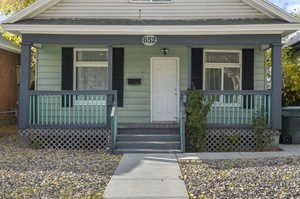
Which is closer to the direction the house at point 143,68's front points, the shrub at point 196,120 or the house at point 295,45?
the shrub

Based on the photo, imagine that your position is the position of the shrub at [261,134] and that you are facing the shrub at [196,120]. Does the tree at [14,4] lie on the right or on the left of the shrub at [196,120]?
right

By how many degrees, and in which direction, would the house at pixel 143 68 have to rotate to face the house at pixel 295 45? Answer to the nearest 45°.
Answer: approximately 135° to its left

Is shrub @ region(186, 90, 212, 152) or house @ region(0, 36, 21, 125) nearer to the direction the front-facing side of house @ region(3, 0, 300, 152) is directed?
the shrub

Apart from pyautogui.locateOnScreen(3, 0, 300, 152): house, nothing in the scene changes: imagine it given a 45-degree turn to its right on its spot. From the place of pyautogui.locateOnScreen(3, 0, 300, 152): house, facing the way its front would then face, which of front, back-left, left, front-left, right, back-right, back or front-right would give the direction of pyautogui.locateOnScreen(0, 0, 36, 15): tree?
right

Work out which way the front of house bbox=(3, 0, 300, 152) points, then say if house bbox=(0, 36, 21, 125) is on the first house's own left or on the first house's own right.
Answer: on the first house's own right

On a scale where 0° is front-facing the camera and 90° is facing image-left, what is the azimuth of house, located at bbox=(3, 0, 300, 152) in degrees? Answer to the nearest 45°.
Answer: approximately 0°
